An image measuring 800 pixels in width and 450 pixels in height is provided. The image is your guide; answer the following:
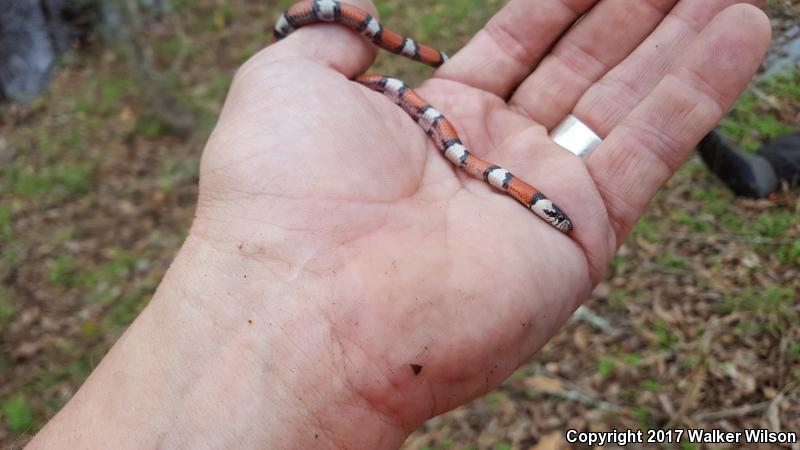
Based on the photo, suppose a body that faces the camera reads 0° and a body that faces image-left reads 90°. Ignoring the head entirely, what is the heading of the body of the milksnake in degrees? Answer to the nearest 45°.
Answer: approximately 315°
